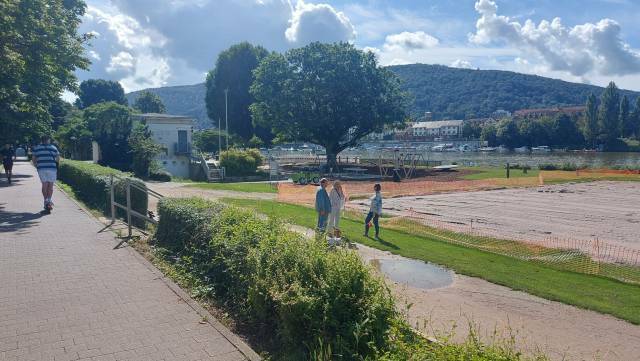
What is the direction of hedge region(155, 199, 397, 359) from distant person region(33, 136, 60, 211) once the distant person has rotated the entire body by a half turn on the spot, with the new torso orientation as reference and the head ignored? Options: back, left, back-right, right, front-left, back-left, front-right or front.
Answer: front

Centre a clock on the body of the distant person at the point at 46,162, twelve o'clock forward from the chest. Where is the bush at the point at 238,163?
The bush is roughly at 1 o'clock from the distant person.

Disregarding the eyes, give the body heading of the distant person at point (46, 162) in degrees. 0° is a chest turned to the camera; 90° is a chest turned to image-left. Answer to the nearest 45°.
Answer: approximately 180°

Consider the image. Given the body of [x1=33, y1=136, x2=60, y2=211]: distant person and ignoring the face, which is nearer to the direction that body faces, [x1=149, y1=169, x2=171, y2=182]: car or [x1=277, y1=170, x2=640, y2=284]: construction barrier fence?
the car

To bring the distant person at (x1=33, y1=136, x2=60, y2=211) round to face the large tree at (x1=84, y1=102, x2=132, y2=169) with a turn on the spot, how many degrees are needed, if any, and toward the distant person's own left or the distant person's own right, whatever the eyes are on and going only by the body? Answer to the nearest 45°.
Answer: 0° — they already face it
